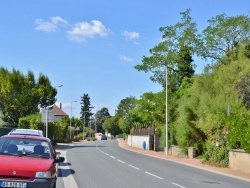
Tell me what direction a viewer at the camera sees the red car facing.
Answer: facing the viewer

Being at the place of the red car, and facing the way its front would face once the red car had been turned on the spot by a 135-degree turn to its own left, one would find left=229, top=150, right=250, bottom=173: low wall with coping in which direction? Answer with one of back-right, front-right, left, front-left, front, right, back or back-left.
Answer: front
